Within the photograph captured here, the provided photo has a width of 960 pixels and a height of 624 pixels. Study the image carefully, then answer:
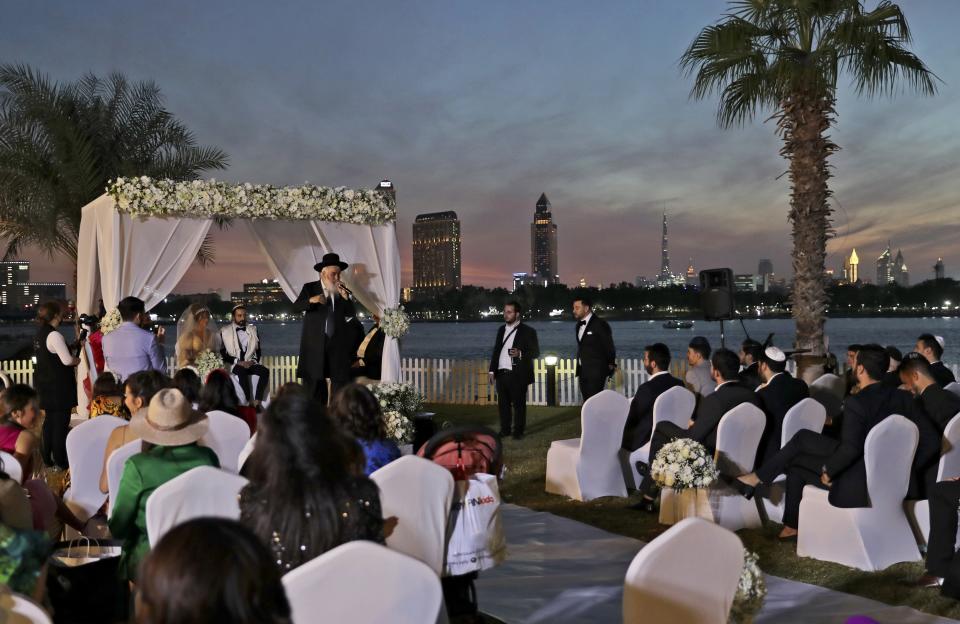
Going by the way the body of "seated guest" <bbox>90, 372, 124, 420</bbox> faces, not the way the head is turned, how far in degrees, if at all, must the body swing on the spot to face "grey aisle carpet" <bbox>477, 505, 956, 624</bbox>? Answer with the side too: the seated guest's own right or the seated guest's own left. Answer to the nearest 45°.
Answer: approximately 135° to the seated guest's own right

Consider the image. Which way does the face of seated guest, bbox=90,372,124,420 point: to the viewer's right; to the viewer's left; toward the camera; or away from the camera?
away from the camera

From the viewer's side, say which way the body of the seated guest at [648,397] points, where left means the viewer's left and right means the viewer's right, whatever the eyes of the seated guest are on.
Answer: facing away from the viewer and to the left of the viewer

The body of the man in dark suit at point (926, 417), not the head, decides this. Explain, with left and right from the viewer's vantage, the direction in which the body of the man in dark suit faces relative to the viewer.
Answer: facing to the left of the viewer

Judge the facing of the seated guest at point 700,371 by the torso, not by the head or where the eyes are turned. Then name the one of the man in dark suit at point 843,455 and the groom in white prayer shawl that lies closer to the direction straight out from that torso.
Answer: the groom in white prayer shawl

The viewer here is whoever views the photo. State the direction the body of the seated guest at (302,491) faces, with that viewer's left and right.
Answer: facing away from the viewer

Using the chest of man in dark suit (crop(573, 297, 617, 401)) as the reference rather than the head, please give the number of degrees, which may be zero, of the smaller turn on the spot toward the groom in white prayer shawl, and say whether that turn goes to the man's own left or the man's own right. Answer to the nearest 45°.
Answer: approximately 45° to the man's own right

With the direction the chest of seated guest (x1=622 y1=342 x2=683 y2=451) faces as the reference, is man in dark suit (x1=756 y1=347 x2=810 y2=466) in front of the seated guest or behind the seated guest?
behind

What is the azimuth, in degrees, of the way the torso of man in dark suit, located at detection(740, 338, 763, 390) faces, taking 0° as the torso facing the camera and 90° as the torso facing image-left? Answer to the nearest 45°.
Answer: approximately 90°

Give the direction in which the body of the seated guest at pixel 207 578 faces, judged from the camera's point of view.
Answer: away from the camera

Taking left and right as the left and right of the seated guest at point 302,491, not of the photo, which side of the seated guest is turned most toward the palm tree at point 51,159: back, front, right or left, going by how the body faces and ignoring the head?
front

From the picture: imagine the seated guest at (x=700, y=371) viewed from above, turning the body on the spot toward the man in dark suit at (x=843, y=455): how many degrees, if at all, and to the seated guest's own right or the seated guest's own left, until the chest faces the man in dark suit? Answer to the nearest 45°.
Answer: approximately 135° to the seated guest's own left

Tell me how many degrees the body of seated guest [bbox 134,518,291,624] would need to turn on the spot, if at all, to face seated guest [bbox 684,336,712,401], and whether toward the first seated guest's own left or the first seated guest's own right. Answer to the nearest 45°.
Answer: approximately 45° to the first seated guest's own right

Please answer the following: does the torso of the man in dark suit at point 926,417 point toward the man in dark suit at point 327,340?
yes

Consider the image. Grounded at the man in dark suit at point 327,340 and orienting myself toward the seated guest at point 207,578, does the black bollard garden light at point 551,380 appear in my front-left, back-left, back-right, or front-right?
back-left

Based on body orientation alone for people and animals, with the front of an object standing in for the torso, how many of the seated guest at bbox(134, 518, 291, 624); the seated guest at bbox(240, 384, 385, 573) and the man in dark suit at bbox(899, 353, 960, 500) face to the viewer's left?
1

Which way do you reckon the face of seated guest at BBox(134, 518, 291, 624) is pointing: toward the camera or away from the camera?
away from the camera
